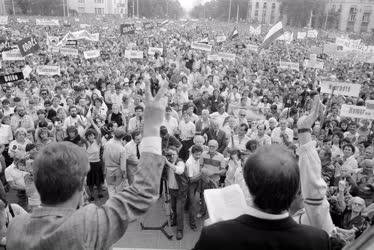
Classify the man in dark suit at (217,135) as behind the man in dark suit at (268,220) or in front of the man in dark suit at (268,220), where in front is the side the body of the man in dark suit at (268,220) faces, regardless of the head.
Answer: in front

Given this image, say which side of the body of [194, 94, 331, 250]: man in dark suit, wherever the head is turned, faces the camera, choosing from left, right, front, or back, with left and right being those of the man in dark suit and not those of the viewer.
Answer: back

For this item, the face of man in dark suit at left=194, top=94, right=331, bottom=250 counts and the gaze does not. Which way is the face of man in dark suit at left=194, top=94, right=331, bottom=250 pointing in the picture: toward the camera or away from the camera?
away from the camera
